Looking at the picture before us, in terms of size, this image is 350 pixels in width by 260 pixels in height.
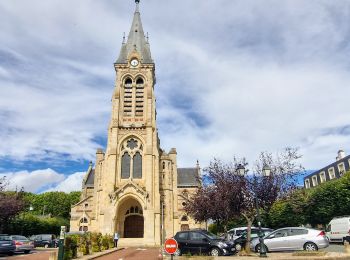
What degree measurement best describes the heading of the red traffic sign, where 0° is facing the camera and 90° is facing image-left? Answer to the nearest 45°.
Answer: approximately 0°

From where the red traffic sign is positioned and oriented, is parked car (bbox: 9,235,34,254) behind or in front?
behind

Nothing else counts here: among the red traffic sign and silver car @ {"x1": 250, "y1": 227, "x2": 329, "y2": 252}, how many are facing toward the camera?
1

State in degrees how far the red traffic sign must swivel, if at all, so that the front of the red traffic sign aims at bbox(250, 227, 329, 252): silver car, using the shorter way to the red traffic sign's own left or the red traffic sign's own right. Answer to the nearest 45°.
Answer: approximately 135° to the red traffic sign's own left

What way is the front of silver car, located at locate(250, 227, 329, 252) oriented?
to the viewer's left

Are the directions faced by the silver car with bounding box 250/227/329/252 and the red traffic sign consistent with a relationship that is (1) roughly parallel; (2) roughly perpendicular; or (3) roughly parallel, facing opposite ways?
roughly perpendicular

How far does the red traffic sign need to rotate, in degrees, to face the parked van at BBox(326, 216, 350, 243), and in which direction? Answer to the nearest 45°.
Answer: approximately 135° to its left

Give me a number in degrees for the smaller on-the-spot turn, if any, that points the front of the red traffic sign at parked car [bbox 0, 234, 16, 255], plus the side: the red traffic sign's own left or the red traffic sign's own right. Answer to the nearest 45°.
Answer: approximately 135° to the red traffic sign's own right
